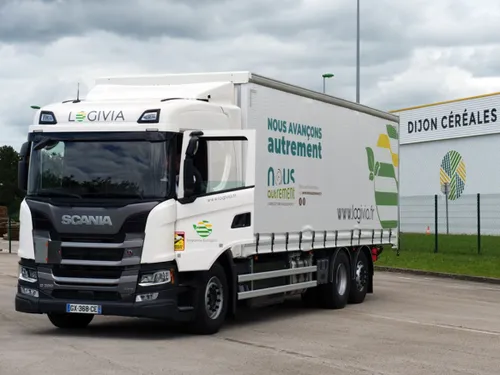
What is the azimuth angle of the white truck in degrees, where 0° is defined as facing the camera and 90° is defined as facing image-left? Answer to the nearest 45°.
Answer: approximately 45°
